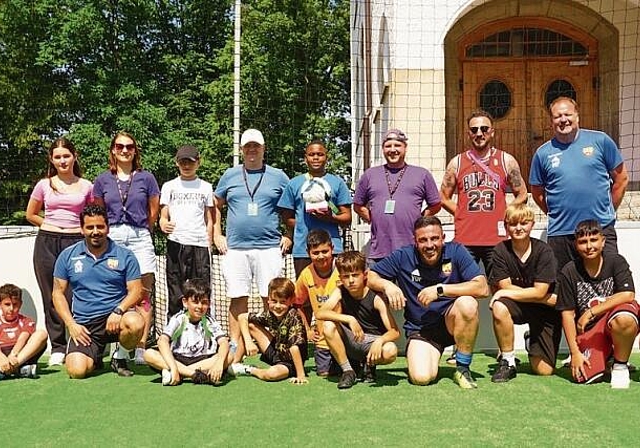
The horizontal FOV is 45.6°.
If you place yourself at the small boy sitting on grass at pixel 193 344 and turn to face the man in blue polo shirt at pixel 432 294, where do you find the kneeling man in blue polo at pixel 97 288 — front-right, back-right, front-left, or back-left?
back-left

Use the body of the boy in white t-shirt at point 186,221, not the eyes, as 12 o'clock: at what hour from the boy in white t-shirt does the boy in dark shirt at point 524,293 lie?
The boy in dark shirt is roughly at 10 o'clock from the boy in white t-shirt.

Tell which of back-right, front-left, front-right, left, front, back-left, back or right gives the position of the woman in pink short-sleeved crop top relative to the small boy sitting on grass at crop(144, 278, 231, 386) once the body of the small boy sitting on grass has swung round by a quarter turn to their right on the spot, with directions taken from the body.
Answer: front-right

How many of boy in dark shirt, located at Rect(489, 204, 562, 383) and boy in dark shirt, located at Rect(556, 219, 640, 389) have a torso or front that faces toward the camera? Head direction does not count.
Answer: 2

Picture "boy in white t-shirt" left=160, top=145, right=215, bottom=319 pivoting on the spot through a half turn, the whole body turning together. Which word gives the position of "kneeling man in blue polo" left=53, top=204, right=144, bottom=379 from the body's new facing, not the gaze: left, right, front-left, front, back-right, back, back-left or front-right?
back-left

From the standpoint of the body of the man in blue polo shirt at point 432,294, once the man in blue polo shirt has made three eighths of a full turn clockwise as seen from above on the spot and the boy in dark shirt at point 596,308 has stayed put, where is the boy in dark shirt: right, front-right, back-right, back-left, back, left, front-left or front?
back-right

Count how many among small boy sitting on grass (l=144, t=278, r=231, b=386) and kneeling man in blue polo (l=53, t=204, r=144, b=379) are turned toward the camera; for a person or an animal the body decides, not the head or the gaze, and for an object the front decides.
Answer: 2

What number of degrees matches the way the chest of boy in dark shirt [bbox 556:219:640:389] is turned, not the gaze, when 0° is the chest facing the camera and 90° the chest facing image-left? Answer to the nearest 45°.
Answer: approximately 0°

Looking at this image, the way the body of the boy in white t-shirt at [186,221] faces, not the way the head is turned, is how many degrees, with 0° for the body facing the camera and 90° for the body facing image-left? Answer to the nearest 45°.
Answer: approximately 0°

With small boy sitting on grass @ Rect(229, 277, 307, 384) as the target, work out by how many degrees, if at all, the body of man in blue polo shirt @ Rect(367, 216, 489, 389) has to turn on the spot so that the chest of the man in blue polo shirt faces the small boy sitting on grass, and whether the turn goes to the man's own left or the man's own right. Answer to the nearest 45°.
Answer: approximately 90° to the man's own right

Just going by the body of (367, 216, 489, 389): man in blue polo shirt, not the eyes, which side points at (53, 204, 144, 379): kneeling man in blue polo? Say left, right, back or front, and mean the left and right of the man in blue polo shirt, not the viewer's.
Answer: right
